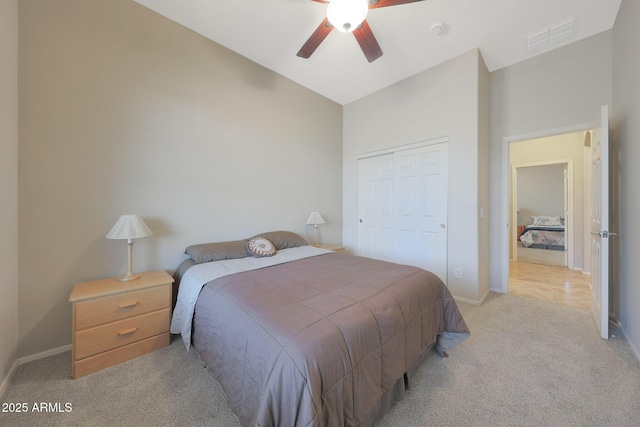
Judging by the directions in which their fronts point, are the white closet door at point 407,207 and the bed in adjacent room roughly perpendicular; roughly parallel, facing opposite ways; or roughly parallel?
roughly parallel

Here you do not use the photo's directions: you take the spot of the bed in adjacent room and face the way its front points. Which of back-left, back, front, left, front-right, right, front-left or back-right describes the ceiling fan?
front

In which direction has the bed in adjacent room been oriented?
toward the camera

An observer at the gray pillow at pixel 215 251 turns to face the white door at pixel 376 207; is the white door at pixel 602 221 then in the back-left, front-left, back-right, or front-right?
front-right

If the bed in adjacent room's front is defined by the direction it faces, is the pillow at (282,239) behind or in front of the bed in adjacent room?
in front

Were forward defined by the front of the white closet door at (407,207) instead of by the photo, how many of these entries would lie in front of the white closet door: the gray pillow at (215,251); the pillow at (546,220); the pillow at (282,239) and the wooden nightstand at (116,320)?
3

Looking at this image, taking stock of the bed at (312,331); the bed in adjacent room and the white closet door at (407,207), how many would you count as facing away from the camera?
0

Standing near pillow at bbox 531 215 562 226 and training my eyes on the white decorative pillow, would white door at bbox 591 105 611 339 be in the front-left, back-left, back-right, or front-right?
front-left

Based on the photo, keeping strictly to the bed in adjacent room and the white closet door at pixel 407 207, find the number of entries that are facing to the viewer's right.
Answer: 0

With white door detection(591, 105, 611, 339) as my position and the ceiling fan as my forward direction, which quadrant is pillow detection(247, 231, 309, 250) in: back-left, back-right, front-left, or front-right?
front-right

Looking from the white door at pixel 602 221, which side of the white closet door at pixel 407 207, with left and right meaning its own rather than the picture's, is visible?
left

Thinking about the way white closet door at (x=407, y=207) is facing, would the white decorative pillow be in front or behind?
in front

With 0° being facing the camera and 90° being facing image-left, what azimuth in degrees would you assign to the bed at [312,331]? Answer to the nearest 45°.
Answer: approximately 315°

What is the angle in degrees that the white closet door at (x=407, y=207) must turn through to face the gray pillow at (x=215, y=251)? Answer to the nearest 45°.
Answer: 0° — it already faces it
